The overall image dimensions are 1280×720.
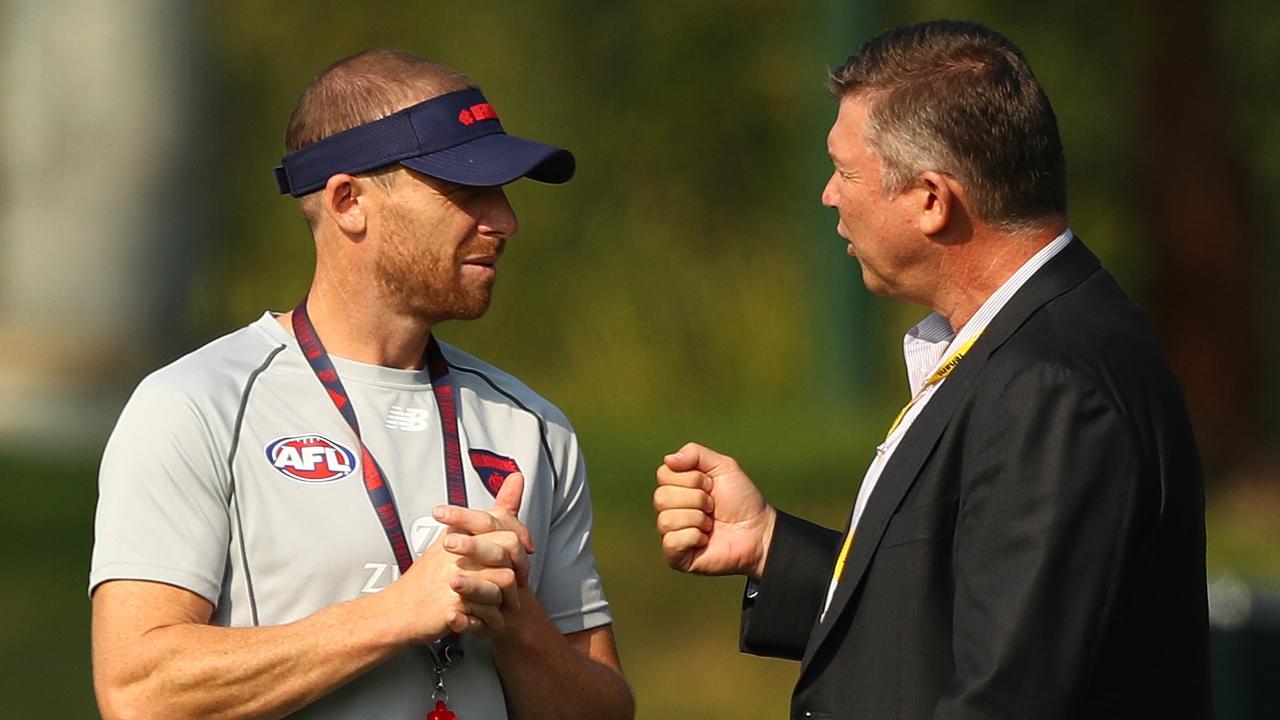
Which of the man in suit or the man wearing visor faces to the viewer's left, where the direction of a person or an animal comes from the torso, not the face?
the man in suit

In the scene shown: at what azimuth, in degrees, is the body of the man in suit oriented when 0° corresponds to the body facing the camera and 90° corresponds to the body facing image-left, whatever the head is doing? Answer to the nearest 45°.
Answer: approximately 90°

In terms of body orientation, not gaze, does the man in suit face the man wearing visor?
yes

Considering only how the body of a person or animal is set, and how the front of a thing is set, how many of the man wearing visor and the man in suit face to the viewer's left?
1

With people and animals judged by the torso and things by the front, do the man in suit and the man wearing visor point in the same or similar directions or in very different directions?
very different directions

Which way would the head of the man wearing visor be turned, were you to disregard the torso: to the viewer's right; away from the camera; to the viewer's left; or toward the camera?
to the viewer's right

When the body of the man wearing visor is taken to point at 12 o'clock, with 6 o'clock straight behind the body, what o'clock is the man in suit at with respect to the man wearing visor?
The man in suit is roughly at 11 o'clock from the man wearing visor.

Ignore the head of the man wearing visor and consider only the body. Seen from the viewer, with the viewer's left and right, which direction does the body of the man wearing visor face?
facing the viewer and to the right of the viewer

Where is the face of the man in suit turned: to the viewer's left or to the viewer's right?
to the viewer's left
